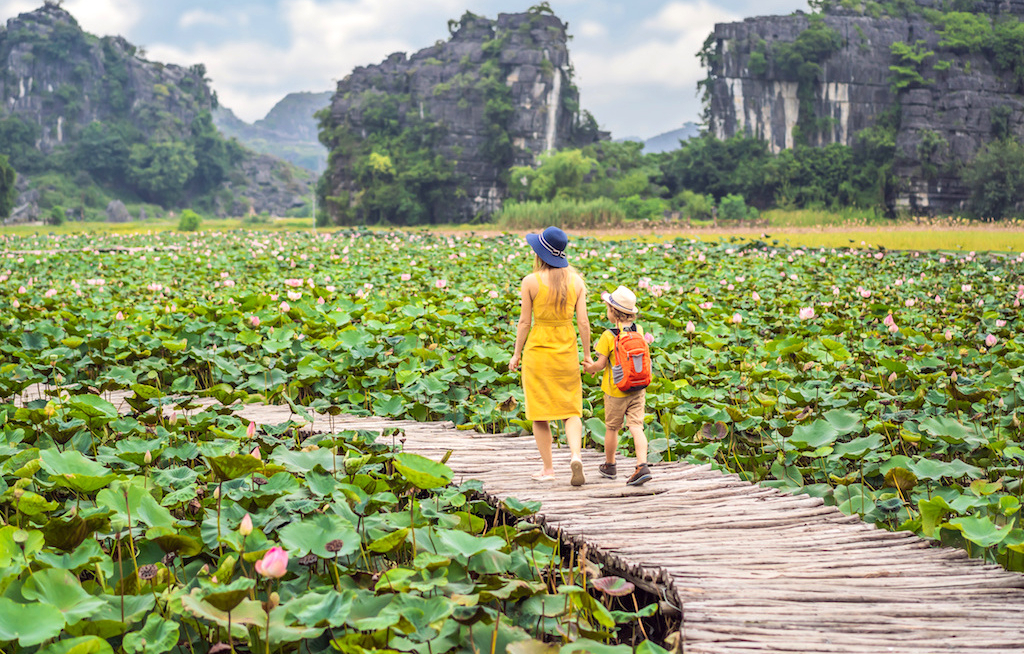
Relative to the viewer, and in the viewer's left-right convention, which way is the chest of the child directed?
facing away from the viewer and to the left of the viewer

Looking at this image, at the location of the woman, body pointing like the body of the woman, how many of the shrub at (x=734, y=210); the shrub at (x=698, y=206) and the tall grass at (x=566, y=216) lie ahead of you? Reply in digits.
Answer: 3

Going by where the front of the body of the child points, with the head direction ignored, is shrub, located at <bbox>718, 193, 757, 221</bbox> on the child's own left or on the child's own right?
on the child's own right

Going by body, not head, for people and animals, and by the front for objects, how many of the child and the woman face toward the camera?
0

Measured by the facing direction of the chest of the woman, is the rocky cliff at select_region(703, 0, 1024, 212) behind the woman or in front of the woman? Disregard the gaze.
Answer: in front

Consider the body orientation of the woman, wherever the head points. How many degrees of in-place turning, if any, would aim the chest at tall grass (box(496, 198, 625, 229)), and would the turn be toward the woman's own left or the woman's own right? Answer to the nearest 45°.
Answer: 0° — they already face it

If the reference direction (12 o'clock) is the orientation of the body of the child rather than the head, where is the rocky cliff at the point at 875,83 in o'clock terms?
The rocky cliff is roughly at 2 o'clock from the child.

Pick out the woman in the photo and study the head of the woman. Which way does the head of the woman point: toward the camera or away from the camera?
away from the camera

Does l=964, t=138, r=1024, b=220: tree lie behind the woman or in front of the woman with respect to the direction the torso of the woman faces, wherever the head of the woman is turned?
in front

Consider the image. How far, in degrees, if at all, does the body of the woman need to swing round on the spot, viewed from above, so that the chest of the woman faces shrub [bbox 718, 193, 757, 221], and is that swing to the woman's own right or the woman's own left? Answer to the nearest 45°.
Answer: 0° — they already face it

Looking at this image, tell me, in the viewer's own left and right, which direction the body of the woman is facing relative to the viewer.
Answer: facing away from the viewer
